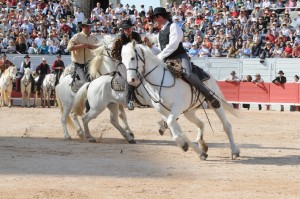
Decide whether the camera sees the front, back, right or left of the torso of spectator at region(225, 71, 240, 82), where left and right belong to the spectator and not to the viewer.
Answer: front

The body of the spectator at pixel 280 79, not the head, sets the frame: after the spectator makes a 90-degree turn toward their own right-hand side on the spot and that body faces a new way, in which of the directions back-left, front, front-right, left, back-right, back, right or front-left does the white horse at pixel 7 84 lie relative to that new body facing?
front

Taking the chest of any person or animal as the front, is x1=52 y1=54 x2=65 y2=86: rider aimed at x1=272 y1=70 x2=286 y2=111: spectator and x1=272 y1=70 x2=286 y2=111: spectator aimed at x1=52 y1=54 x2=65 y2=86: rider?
no

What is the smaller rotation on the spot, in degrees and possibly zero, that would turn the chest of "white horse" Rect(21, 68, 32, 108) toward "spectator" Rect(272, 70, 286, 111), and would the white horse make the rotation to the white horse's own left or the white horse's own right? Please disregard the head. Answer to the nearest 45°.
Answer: approximately 90° to the white horse's own left

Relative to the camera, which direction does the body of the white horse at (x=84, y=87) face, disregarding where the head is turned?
to the viewer's right

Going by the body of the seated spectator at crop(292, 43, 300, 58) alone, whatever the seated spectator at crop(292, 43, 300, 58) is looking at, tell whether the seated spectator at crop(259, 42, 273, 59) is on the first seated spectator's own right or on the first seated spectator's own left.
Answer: on the first seated spectator's own right

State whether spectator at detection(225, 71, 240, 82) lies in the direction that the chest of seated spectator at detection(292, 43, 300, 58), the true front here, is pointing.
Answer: no

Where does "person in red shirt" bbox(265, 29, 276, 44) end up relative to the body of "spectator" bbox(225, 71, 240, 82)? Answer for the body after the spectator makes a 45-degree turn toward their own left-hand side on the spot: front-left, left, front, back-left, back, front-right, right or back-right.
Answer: left

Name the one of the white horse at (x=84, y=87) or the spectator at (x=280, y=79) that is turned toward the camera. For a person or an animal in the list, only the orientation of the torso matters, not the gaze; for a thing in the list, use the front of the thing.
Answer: the spectator

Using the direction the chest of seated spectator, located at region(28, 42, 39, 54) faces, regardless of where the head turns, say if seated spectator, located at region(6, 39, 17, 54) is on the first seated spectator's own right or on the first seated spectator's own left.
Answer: on the first seated spectator's own right

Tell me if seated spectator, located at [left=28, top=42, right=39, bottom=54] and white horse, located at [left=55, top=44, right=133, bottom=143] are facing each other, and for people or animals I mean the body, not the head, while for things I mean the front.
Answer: no

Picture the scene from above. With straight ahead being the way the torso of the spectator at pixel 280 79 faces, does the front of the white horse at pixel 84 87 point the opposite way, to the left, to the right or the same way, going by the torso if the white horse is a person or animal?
to the left

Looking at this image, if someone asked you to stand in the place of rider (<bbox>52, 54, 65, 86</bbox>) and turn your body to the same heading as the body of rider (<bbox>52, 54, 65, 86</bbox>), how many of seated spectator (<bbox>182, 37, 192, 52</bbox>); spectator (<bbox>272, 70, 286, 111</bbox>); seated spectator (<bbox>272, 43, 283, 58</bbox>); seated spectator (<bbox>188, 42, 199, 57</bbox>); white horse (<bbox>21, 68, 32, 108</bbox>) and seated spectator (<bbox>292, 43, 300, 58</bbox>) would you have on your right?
1

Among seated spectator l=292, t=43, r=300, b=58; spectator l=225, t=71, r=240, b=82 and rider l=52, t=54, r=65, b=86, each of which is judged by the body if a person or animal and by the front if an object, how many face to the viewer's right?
0

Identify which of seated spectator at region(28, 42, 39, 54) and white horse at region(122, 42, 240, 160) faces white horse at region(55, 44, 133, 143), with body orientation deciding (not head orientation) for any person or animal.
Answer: the seated spectator

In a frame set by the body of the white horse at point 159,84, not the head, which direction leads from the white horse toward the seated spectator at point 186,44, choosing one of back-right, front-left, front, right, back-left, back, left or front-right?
back-right

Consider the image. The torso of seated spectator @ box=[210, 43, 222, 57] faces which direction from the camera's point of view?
toward the camera

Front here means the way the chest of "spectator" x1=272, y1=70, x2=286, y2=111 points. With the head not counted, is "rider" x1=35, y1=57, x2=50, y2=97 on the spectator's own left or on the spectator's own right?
on the spectator's own right

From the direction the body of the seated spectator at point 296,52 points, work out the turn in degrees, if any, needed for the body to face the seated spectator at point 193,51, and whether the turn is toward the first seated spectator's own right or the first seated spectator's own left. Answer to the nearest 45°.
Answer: approximately 90° to the first seated spectator's own right

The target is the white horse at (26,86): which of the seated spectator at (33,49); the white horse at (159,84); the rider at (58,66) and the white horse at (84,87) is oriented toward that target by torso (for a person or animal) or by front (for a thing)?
the seated spectator

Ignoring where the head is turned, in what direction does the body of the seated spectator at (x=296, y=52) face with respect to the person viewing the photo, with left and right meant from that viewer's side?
facing the viewer
